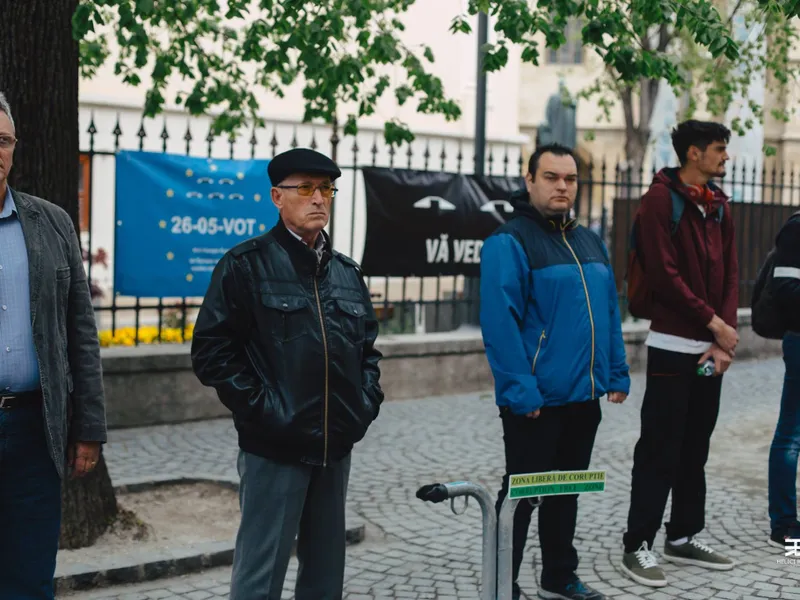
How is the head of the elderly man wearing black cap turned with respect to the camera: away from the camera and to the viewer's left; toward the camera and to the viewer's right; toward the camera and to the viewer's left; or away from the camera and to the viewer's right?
toward the camera and to the viewer's right

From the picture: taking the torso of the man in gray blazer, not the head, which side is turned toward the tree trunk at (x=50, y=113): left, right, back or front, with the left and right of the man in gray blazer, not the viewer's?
back

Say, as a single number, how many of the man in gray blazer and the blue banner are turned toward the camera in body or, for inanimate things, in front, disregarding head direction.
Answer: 2

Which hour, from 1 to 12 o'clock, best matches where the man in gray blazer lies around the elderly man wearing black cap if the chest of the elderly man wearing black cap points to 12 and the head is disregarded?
The man in gray blazer is roughly at 4 o'clock from the elderly man wearing black cap.

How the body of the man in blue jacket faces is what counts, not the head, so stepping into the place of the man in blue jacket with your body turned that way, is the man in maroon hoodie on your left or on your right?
on your left

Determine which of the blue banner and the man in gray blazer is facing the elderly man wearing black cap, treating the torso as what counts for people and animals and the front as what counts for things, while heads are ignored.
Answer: the blue banner

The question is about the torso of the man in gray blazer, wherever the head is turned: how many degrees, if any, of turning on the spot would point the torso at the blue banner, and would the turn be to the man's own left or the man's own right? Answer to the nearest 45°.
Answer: approximately 180°

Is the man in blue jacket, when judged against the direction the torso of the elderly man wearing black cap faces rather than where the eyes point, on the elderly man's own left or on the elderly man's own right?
on the elderly man's own left

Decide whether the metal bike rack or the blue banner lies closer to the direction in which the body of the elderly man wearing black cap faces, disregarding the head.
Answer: the metal bike rack

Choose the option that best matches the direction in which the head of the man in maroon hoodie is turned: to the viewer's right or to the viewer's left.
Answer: to the viewer's right
